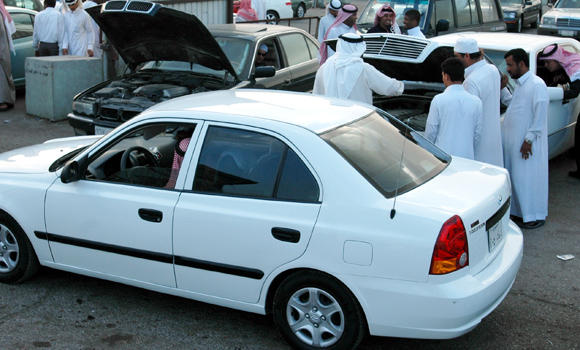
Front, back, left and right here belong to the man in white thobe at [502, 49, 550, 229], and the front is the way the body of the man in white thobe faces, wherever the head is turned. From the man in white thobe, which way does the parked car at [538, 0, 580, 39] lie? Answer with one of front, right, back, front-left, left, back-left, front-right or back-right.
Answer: right

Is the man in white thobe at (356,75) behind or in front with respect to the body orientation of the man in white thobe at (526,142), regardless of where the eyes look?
in front

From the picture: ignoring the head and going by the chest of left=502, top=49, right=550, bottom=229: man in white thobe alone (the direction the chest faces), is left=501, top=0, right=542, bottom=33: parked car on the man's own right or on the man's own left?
on the man's own right

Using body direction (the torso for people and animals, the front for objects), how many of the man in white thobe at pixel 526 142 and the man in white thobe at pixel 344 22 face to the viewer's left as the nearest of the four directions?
1

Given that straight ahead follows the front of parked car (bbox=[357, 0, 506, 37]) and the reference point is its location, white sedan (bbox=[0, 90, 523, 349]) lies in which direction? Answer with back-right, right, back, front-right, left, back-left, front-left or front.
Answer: front-left

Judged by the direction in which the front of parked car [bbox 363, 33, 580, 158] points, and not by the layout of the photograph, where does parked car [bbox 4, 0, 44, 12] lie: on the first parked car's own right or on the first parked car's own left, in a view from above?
on the first parked car's own right

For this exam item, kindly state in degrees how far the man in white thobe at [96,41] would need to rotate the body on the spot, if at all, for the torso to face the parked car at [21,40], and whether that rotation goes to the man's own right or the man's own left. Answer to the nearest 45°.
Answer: approximately 45° to the man's own right

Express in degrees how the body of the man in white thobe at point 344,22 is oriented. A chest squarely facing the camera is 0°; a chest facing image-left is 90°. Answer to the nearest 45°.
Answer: approximately 315°

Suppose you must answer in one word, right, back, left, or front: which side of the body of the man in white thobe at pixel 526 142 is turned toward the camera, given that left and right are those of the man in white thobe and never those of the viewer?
left

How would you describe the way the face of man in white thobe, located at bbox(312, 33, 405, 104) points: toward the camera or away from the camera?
away from the camera

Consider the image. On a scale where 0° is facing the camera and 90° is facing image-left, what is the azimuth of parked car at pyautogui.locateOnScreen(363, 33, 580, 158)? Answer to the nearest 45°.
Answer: approximately 45°

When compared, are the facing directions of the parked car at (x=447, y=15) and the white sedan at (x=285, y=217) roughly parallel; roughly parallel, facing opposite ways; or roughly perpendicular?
roughly perpendicular

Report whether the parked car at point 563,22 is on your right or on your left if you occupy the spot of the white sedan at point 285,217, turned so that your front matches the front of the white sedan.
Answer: on your right
